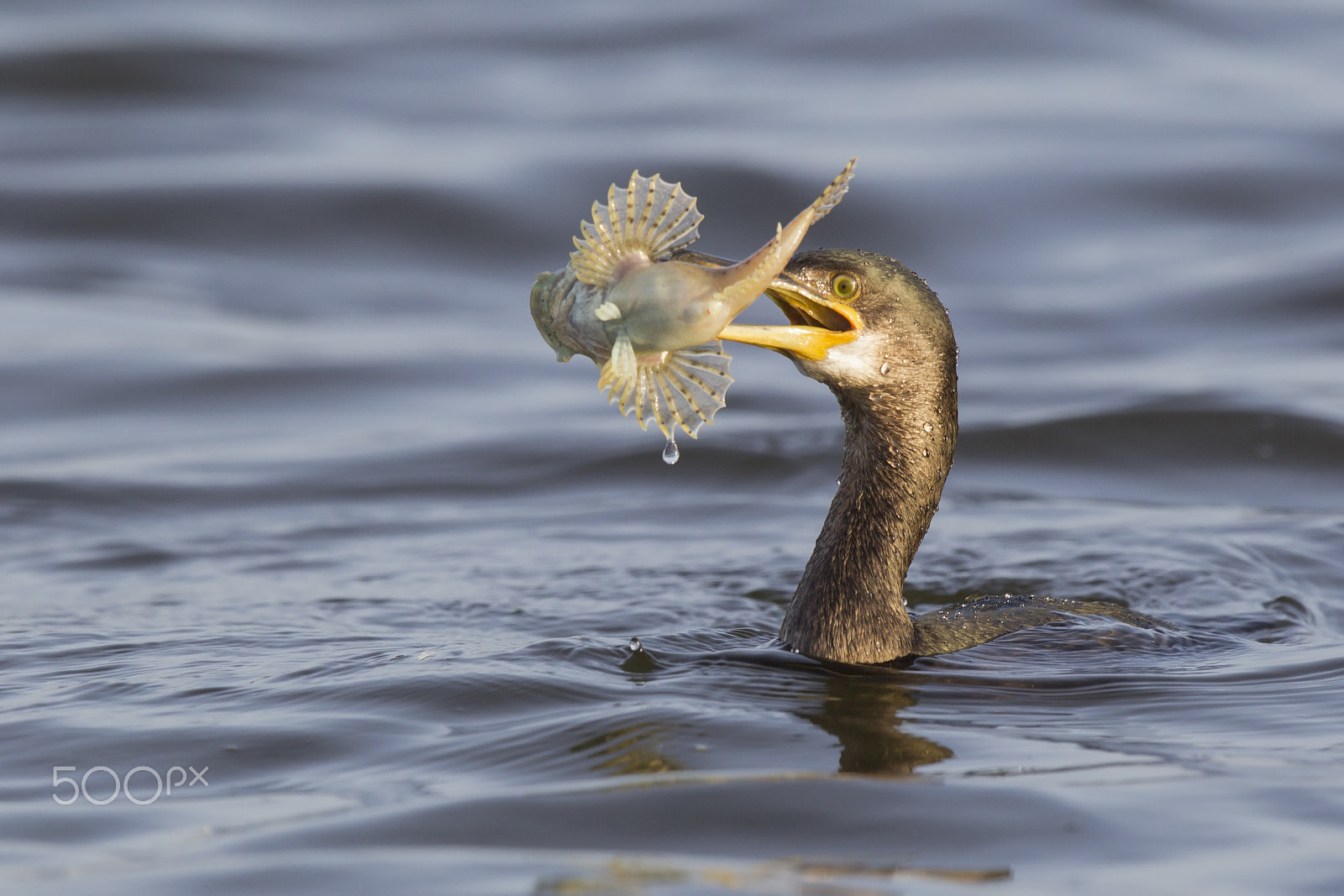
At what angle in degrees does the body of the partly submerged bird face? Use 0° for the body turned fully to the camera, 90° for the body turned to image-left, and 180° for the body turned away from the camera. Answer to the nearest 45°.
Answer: approximately 90°
